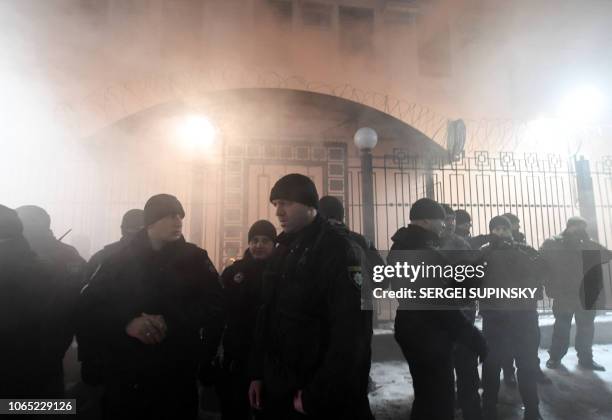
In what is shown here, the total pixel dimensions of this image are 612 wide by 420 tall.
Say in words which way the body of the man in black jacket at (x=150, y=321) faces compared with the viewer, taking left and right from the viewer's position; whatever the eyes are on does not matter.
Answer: facing the viewer

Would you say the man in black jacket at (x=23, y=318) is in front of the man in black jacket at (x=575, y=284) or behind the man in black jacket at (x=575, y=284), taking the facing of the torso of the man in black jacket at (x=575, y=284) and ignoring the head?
in front

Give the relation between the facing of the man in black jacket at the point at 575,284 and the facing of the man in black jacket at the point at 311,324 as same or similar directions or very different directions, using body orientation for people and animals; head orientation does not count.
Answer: same or similar directions

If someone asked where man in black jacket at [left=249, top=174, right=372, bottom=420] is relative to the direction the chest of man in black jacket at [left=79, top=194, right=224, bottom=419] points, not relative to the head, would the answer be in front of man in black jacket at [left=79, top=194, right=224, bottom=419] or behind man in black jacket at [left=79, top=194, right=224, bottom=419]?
in front

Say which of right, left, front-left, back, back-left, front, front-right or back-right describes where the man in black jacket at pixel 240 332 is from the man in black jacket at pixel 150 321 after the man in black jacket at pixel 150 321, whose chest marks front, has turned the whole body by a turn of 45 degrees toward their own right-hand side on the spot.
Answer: back

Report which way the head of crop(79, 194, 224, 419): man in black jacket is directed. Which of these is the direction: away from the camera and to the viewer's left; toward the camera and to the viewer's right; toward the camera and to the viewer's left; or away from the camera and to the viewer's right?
toward the camera and to the viewer's right

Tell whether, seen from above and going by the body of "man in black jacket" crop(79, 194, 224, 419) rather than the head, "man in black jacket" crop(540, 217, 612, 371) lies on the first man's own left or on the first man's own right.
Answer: on the first man's own left

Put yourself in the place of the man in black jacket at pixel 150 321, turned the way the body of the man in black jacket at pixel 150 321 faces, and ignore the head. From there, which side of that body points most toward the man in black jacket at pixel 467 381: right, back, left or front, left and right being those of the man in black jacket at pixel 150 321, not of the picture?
left

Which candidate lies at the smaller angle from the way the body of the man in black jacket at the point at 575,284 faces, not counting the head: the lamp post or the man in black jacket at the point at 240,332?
the man in black jacket

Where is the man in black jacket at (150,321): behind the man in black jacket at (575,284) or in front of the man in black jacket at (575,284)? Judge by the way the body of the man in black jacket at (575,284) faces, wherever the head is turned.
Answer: in front

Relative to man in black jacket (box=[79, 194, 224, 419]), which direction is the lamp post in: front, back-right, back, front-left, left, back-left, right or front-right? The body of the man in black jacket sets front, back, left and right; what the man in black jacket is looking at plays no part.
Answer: back-left

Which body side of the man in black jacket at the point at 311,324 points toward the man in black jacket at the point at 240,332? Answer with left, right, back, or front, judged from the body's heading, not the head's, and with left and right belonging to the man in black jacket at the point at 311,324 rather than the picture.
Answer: right

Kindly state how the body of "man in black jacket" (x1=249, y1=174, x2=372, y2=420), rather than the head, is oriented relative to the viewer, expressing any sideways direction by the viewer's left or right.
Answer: facing the viewer and to the left of the viewer

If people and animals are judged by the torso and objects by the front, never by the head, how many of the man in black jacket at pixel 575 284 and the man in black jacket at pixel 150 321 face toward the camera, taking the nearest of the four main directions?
2

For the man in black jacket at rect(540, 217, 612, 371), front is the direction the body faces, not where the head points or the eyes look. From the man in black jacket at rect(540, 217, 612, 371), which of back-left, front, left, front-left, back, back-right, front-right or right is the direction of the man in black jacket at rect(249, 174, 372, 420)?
front
